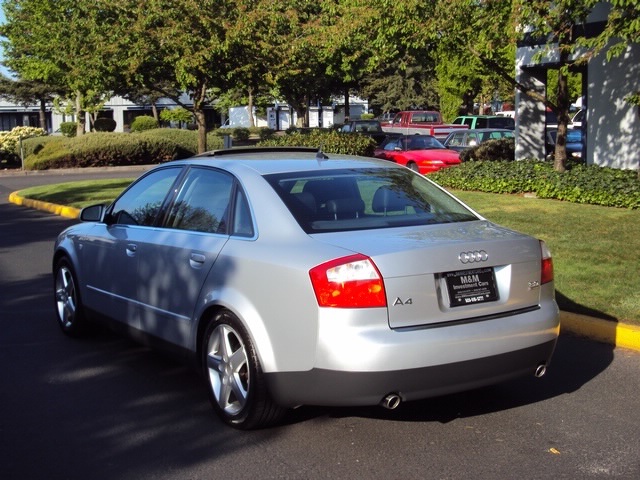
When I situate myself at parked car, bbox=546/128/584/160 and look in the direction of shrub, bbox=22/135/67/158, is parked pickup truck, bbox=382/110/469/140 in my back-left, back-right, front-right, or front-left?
front-right

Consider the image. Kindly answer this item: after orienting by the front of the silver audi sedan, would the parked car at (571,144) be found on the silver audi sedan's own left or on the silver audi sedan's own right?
on the silver audi sedan's own right

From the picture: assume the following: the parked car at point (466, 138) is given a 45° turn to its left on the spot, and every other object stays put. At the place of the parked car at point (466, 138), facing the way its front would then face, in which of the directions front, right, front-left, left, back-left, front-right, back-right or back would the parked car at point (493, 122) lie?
back

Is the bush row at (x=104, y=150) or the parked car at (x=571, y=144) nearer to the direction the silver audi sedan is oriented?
the bush row

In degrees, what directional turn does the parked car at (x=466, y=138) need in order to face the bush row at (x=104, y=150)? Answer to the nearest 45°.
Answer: approximately 45° to its right

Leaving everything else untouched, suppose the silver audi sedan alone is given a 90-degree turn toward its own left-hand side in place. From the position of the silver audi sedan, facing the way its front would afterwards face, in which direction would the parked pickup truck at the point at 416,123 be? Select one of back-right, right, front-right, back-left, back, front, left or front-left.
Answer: back-right

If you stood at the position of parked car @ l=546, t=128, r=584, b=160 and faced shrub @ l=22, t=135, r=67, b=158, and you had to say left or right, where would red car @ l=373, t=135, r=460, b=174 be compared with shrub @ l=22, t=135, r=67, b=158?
left

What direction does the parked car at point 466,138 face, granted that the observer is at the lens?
facing the viewer and to the left of the viewer

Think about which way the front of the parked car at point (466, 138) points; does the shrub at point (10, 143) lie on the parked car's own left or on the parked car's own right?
on the parked car's own right

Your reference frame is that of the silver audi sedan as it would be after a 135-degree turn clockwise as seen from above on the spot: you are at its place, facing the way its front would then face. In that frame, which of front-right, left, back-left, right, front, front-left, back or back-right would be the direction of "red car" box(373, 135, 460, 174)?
left

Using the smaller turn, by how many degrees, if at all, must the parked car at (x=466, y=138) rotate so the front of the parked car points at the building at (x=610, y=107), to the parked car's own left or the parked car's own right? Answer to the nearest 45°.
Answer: approximately 90° to the parked car's own left

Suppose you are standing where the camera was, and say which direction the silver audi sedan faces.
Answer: facing away from the viewer and to the left of the viewer

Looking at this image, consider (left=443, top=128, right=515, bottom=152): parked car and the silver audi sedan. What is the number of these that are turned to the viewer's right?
0

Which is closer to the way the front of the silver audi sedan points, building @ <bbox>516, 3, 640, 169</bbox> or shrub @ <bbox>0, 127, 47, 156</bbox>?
the shrub

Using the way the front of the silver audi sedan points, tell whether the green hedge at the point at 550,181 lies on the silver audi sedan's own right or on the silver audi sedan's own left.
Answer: on the silver audi sedan's own right

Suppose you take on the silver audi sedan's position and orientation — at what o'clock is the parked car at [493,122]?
The parked car is roughly at 2 o'clock from the silver audi sedan.
